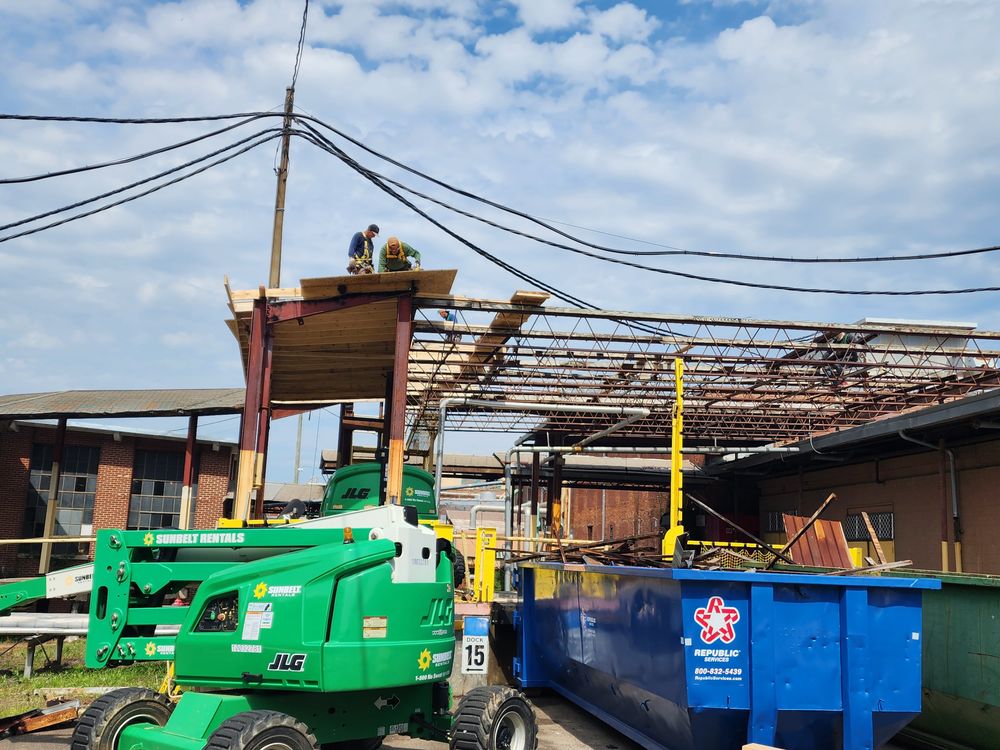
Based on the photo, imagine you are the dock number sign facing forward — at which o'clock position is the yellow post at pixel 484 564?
The yellow post is roughly at 6 o'clock from the dock number sign.

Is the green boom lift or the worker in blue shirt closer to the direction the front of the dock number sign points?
the green boom lift

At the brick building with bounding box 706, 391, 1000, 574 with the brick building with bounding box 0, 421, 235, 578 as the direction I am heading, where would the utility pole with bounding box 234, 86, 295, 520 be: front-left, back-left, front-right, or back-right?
front-left

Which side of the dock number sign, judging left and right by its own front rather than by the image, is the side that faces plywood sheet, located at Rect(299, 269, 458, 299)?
back

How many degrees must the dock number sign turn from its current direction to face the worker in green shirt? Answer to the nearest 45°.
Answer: approximately 180°

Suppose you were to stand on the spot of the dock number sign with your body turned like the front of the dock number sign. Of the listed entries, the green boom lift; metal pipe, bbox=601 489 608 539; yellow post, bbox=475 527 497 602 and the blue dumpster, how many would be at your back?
2

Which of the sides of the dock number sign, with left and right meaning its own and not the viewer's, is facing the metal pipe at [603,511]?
back

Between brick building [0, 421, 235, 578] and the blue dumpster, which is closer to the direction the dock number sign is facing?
the blue dumpster

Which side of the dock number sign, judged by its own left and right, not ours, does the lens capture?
front

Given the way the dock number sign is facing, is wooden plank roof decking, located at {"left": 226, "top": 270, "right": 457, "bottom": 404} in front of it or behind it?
behind

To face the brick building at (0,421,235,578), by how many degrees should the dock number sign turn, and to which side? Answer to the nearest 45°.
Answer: approximately 135° to its right

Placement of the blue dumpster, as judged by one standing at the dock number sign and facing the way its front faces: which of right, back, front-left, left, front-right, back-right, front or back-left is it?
front-left

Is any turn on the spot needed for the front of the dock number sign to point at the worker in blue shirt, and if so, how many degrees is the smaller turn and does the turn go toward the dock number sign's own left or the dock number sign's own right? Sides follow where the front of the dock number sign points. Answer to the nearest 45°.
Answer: approximately 180°
